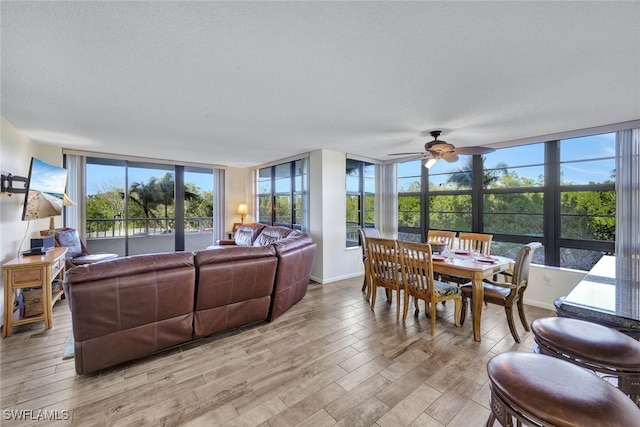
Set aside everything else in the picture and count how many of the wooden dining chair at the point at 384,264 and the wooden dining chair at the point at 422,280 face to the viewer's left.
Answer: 0

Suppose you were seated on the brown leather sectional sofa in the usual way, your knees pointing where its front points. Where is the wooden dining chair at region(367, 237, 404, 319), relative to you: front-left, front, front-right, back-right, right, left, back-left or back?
back-right

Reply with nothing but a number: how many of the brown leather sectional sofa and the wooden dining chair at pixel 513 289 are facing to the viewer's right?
0

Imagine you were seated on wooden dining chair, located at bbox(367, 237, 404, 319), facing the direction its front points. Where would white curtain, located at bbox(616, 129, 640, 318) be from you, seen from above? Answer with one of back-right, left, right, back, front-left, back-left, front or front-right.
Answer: front-right

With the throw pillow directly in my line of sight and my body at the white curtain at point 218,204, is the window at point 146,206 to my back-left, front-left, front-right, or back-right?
front-right

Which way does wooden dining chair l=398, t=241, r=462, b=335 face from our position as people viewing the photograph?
facing away from the viewer and to the right of the viewer

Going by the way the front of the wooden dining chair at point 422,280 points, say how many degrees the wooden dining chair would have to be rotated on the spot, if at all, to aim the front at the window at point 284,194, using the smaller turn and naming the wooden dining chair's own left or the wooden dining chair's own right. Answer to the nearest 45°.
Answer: approximately 90° to the wooden dining chair's own left

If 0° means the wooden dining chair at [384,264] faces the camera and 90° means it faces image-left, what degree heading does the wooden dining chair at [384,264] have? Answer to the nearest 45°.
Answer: approximately 225°

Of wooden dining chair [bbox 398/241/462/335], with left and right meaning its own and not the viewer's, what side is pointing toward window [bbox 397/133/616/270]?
front

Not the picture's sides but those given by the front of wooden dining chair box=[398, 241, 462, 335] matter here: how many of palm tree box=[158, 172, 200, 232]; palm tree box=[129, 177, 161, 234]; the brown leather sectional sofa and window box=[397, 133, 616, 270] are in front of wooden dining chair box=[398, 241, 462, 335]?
1

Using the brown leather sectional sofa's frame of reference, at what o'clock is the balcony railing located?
The balcony railing is roughly at 1 o'clock from the brown leather sectional sofa.

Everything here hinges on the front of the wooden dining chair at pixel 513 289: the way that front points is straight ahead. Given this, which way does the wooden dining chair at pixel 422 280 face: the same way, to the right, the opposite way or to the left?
to the right

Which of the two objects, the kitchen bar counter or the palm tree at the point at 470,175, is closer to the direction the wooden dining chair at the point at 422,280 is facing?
the palm tree

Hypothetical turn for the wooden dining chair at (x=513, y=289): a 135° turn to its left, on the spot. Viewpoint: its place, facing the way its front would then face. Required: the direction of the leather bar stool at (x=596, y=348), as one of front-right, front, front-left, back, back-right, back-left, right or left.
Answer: front
